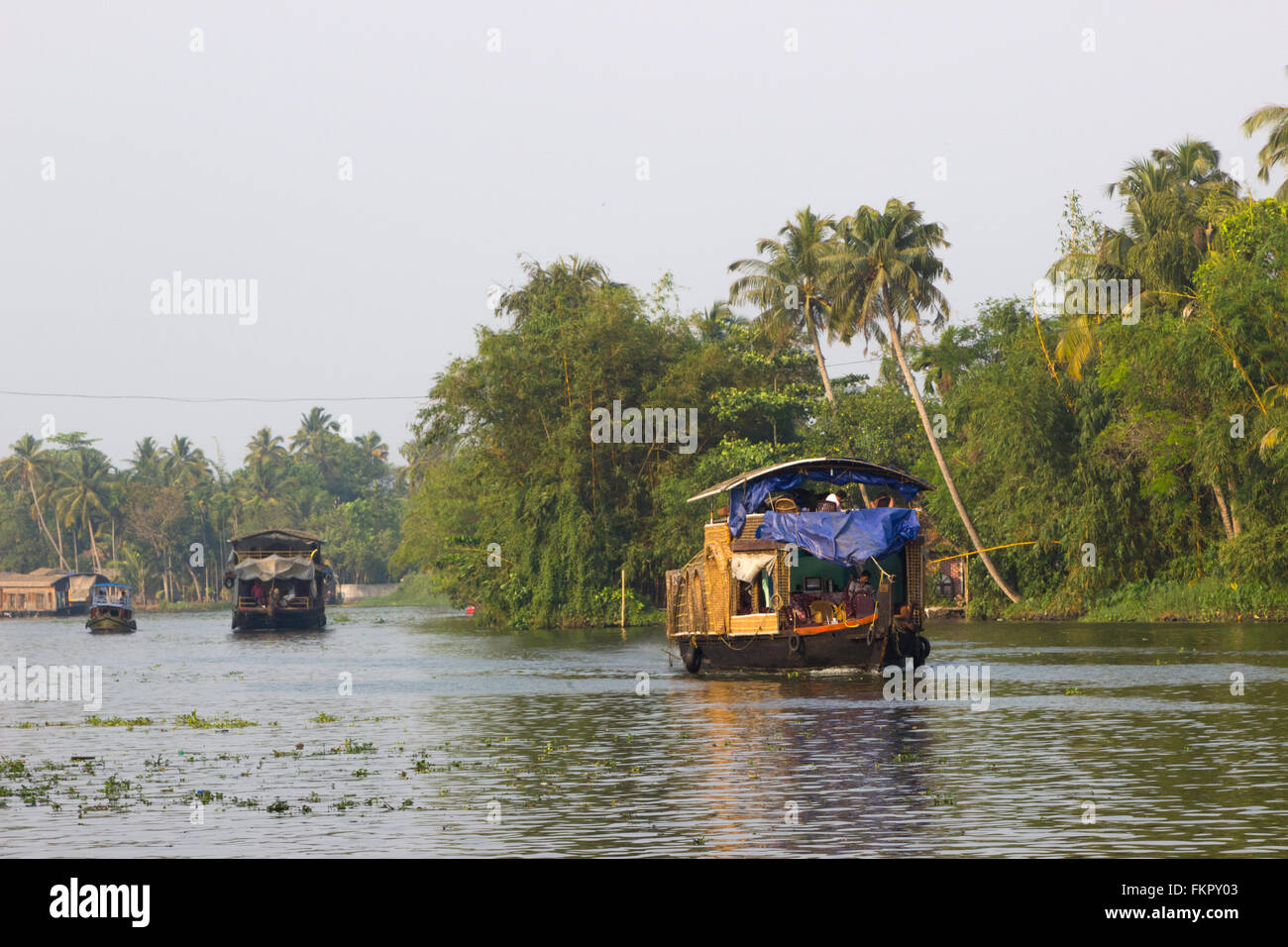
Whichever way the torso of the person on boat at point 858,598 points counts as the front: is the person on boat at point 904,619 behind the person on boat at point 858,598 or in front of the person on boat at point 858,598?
in front
